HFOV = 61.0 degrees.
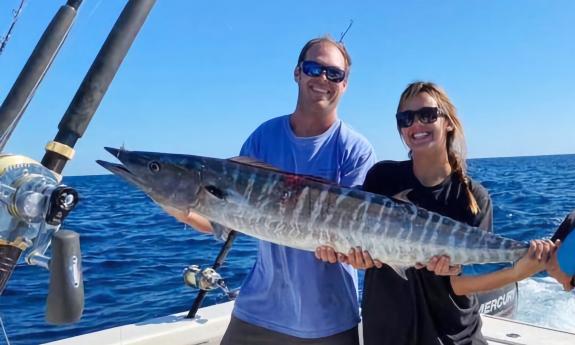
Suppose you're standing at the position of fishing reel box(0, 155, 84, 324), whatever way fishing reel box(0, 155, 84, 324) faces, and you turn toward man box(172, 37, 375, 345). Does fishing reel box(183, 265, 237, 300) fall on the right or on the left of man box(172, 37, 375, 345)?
left

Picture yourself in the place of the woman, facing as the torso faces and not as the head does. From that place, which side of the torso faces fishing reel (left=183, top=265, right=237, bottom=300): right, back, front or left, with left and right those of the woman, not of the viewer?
right

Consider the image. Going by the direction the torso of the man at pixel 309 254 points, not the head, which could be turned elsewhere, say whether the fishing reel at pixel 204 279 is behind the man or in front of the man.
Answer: behind

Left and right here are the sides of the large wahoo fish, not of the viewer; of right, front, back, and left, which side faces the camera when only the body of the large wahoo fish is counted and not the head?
left

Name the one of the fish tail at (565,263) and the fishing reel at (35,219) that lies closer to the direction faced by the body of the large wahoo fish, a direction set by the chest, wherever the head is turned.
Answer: the fishing reel

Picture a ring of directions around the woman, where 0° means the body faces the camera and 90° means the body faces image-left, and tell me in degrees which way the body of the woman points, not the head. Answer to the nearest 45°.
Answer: approximately 45°

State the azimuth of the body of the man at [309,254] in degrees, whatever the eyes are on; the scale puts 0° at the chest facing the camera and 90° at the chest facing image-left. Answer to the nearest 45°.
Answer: approximately 0°

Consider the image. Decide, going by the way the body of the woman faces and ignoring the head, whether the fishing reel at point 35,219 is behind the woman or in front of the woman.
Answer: in front
